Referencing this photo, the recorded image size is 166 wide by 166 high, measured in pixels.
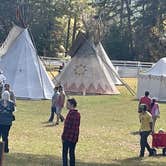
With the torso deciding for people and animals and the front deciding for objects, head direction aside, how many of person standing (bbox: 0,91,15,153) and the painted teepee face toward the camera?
1

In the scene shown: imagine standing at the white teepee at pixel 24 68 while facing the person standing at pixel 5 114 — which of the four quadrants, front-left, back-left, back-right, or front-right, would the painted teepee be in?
back-left

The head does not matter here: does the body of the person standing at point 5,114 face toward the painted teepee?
no

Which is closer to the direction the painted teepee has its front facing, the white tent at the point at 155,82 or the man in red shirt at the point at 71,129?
the man in red shirt
